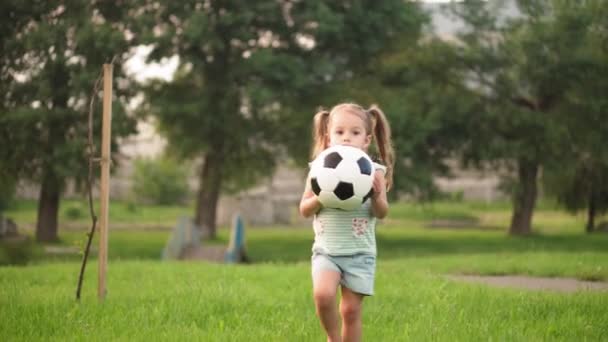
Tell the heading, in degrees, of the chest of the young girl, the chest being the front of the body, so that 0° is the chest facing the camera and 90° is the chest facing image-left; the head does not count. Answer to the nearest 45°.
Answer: approximately 0°

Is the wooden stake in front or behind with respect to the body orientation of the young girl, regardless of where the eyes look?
behind

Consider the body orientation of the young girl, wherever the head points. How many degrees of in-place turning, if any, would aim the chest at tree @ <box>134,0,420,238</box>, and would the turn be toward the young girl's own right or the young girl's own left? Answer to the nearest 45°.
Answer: approximately 180°

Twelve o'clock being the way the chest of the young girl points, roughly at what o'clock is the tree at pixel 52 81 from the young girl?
The tree is roughly at 5 o'clock from the young girl.

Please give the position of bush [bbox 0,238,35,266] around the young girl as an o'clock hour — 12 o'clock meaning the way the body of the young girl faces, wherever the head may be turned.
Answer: The bush is roughly at 5 o'clock from the young girl.

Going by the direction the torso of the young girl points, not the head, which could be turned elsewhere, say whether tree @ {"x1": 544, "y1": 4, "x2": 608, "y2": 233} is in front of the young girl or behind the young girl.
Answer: behind
